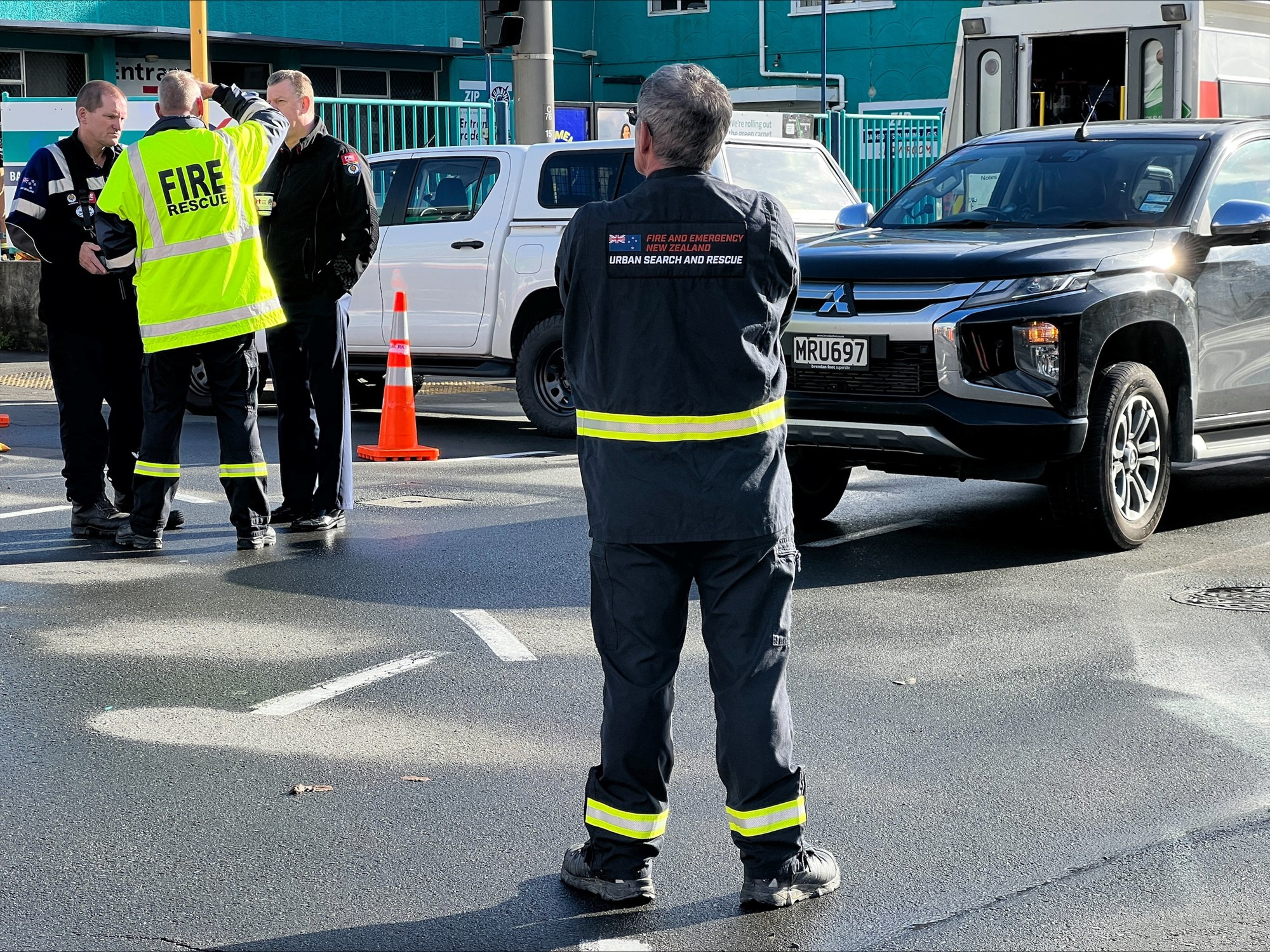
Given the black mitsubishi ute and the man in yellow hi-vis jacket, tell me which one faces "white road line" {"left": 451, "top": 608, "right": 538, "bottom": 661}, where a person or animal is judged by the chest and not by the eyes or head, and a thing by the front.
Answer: the black mitsubishi ute

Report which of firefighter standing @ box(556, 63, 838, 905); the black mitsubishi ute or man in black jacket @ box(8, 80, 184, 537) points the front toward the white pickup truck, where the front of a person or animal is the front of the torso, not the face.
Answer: the firefighter standing

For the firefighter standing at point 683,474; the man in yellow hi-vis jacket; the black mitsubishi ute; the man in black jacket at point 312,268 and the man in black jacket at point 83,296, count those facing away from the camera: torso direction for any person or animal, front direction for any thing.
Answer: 2

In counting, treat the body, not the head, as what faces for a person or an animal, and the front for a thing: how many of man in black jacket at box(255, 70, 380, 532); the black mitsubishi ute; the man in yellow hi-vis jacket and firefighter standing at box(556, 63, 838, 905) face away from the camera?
2

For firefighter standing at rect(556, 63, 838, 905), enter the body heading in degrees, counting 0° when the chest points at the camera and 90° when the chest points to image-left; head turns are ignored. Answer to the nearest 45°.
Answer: approximately 180°

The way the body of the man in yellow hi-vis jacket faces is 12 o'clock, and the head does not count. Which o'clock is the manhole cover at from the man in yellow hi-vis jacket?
The manhole cover is roughly at 4 o'clock from the man in yellow hi-vis jacket.

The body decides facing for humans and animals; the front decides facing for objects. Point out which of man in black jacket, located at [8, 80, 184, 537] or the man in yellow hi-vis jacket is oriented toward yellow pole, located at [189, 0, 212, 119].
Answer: the man in yellow hi-vis jacket

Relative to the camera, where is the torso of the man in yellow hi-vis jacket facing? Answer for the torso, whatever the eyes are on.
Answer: away from the camera

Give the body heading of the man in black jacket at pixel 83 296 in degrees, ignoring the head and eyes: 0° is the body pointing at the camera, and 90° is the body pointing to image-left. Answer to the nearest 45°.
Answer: approximately 315°

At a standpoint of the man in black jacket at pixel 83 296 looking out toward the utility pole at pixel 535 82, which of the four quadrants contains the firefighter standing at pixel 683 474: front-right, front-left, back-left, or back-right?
back-right

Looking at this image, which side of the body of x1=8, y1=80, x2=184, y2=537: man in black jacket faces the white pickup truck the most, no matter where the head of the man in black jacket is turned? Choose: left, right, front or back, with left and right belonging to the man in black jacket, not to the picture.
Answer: left

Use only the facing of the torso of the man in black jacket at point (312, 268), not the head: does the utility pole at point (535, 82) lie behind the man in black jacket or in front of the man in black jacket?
behind

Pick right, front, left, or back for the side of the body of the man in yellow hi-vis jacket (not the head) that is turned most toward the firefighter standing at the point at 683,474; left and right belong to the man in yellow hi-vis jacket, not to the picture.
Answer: back

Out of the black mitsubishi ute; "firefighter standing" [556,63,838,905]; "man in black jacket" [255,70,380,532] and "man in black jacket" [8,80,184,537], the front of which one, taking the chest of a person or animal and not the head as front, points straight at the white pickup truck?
the firefighter standing

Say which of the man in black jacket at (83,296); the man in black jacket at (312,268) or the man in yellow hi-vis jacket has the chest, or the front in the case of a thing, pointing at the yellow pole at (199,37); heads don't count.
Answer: the man in yellow hi-vis jacket
